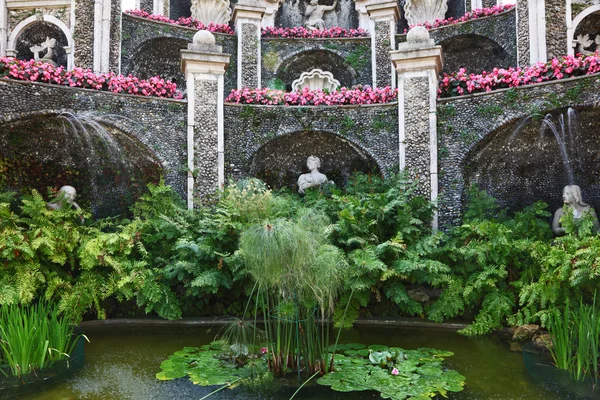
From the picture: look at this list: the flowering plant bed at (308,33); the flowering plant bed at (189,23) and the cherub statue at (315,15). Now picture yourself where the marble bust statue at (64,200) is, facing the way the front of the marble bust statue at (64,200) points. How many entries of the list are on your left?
3

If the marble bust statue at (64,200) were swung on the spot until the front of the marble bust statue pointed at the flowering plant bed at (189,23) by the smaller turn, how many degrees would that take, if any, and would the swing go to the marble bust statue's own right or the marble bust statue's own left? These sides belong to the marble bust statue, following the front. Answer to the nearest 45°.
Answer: approximately 90° to the marble bust statue's own left

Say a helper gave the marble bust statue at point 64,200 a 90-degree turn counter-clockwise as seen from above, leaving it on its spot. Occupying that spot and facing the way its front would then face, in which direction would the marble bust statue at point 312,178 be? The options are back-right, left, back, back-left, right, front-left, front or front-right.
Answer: front-right

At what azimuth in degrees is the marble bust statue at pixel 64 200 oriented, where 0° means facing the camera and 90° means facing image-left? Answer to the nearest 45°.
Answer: approximately 315°

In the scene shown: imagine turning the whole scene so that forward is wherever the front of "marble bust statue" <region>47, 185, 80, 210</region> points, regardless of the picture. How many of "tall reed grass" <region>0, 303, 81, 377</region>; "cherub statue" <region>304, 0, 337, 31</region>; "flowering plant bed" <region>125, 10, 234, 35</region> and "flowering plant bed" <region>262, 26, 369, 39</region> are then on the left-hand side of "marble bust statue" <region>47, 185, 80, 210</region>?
3

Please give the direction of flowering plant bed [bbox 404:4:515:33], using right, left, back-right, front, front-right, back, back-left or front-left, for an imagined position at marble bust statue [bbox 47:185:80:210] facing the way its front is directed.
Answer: front-left

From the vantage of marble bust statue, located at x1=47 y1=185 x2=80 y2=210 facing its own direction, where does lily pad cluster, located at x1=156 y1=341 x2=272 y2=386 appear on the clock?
The lily pad cluster is roughly at 1 o'clock from the marble bust statue.

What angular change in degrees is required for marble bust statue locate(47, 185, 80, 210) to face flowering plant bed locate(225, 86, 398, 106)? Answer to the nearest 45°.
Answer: approximately 45° to its left

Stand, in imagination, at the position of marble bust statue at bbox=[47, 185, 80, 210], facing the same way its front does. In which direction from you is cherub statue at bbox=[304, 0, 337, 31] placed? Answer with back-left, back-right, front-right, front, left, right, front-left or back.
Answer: left

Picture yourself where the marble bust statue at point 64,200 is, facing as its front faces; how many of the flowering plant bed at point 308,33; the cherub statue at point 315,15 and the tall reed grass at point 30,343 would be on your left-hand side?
2

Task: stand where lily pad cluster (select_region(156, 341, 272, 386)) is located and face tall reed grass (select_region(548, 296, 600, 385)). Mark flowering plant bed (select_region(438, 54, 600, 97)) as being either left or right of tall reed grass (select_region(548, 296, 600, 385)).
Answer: left

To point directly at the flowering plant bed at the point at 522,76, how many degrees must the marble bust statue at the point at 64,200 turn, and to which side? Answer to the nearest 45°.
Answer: approximately 45° to its left
